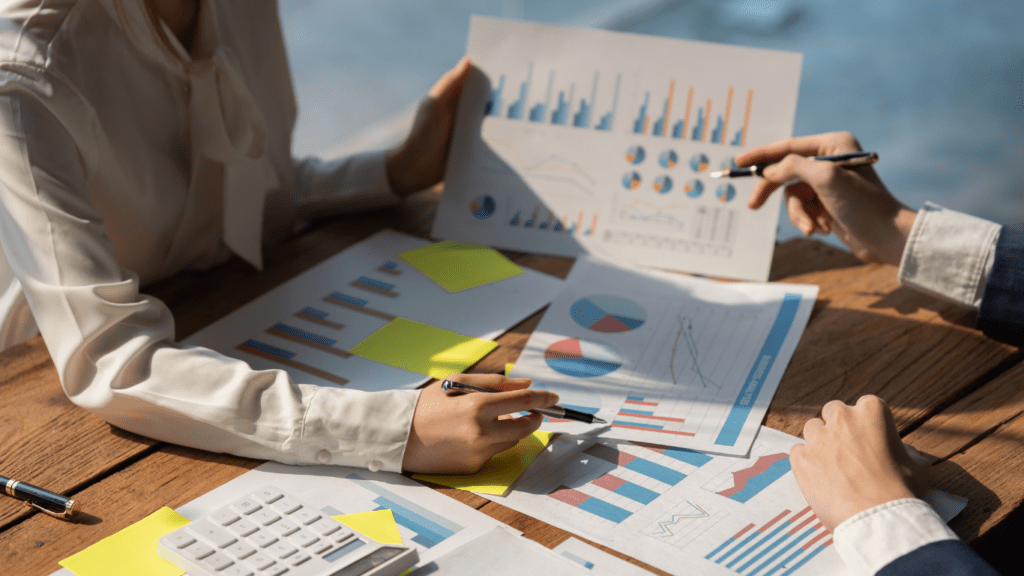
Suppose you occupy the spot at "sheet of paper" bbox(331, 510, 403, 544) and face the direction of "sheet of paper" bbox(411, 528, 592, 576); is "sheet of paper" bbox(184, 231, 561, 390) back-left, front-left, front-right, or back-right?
back-left
